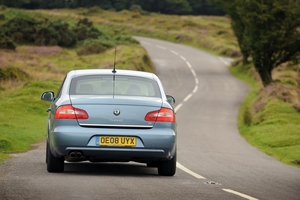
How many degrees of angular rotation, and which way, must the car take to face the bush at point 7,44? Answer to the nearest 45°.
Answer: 0° — it already faces it

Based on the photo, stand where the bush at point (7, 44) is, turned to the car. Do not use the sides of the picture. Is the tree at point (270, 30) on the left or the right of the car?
left

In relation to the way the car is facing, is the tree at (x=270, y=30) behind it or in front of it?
in front

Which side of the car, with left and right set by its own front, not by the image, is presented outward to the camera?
back

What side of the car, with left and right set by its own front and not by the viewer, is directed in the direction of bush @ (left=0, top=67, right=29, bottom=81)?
front
